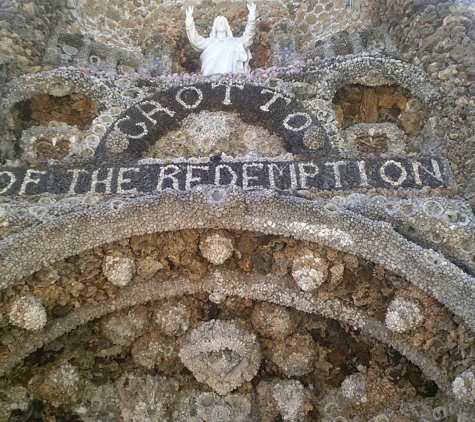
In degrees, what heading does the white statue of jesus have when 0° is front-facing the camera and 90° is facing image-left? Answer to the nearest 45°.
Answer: approximately 0°
